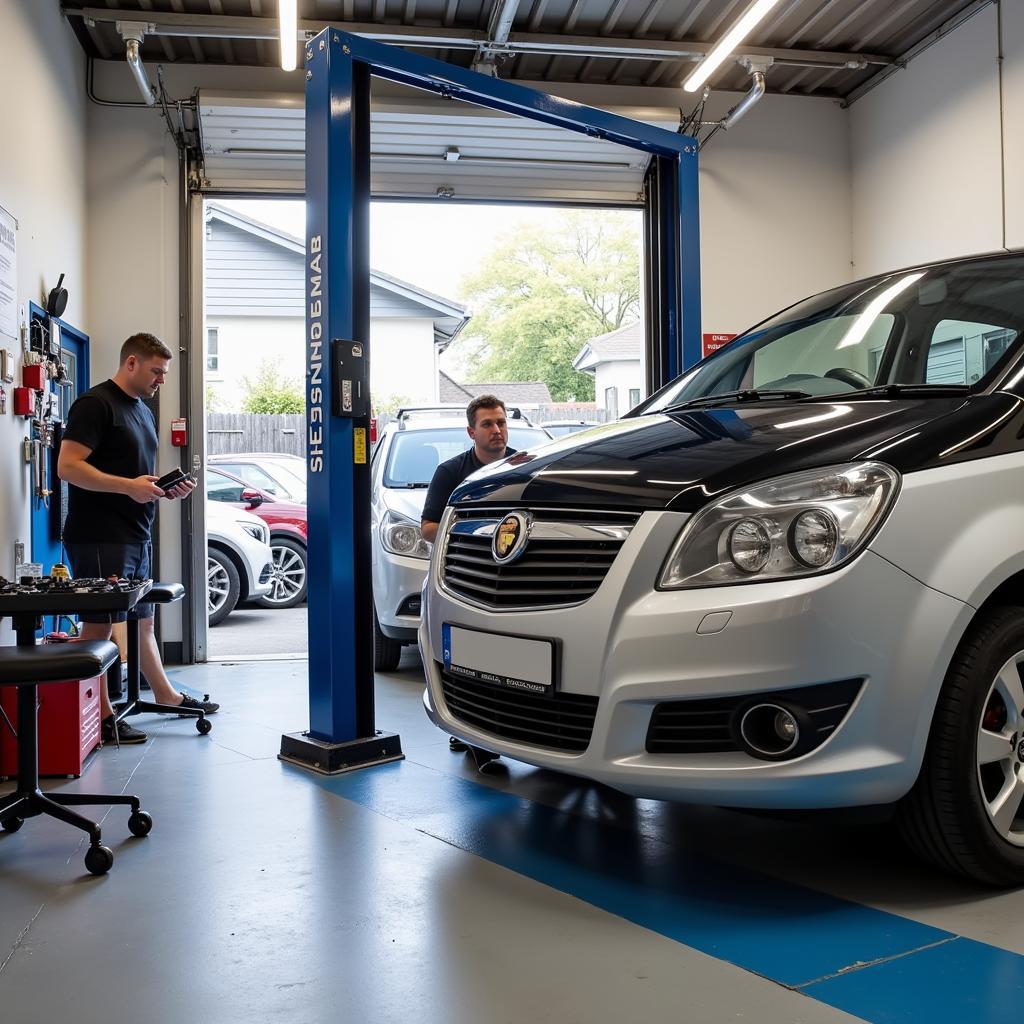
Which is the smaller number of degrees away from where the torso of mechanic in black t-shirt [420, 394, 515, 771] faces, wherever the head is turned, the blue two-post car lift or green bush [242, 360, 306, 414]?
the blue two-post car lift

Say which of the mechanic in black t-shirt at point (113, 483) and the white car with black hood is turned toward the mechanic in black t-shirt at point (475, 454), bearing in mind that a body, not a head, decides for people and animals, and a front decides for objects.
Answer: the mechanic in black t-shirt at point (113, 483)

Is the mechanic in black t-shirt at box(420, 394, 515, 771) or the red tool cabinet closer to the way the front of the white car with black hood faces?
the red tool cabinet

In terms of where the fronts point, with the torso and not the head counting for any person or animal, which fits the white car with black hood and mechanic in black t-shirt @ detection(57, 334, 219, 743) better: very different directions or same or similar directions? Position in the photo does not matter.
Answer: very different directions

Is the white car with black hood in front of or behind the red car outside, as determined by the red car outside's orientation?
in front

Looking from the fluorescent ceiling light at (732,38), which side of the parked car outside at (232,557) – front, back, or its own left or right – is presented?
front

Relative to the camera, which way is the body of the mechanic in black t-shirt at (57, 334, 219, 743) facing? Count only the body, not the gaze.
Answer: to the viewer's right

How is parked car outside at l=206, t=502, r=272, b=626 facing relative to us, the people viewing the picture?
facing the viewer and to the right of the viewer

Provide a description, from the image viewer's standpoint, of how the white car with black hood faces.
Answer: facing the viewer and to the left of the viewer

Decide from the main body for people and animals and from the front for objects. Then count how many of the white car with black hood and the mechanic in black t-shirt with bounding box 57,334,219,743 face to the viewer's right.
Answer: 1

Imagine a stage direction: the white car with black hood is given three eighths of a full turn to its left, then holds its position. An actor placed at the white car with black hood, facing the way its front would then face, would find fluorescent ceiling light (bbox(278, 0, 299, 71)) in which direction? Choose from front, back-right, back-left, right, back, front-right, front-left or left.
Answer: back-left

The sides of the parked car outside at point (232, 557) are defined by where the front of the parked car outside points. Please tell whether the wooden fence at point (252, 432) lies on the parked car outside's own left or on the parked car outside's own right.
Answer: on the parked car outside's own left
